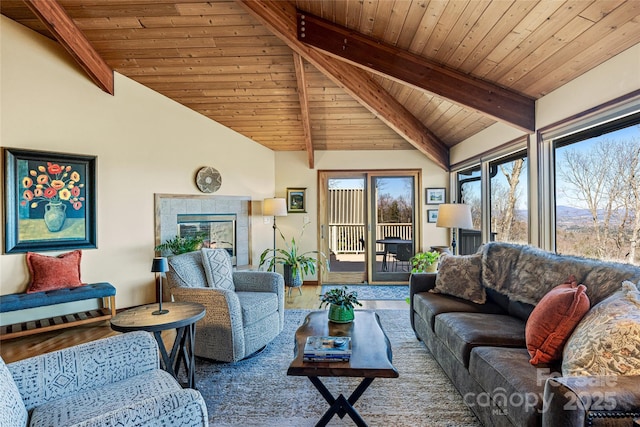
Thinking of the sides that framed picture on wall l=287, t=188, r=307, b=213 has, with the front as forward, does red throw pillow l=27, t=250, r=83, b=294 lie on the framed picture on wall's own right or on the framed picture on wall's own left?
on the framed picture on wall's own right

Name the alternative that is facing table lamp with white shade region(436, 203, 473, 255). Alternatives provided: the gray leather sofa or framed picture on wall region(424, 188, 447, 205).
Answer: the framed picture on wall

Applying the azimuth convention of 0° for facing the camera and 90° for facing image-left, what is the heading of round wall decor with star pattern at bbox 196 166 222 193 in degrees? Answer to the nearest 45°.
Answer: approximately 0°

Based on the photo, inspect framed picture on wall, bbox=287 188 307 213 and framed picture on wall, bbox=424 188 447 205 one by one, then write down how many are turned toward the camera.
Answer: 2

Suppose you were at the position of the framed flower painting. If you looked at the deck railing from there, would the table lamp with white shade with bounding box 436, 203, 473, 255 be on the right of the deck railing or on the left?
right
